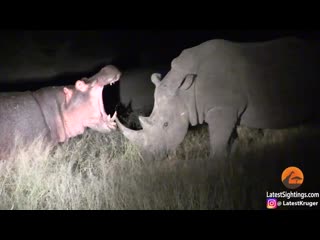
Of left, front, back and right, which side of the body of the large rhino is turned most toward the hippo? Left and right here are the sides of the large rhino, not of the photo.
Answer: front

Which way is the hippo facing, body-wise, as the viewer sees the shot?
to the viewer's right

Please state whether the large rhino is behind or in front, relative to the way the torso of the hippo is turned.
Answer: in front

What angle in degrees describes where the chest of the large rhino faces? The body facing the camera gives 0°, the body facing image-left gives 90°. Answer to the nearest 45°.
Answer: approximately 90°

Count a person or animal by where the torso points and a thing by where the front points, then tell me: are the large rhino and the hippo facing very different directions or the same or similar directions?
very different directions
